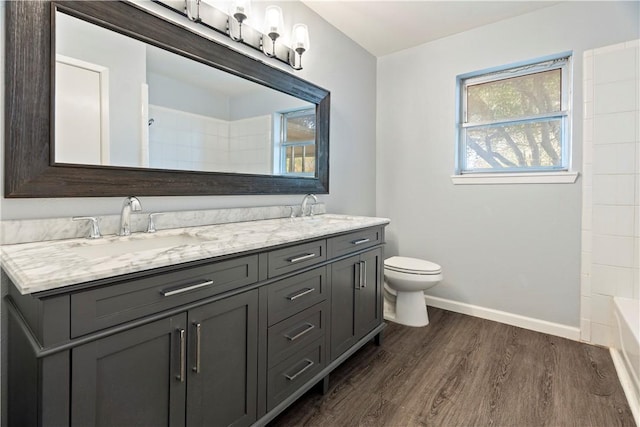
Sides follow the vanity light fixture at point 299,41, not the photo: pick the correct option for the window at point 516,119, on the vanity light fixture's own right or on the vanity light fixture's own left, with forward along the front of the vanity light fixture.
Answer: on the vanity light fixture's own left

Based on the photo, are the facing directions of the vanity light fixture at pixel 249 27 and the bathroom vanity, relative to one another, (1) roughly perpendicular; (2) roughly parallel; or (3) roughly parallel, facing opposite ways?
roughly parallel

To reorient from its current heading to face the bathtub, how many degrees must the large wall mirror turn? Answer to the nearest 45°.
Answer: approximately 45° to its left

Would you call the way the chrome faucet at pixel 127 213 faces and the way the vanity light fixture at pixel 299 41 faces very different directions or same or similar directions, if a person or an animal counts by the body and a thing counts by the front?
same or similar directions

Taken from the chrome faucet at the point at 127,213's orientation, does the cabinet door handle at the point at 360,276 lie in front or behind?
in front

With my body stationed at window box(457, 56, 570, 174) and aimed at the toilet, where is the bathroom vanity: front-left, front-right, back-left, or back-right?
front-left

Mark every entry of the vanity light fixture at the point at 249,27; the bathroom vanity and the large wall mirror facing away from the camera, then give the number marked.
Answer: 0

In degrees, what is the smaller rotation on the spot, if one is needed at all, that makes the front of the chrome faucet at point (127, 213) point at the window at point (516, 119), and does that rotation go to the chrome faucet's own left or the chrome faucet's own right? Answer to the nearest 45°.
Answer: approximately 45° to the chrome faucet's own left

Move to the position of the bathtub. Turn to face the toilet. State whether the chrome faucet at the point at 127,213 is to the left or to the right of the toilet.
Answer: left

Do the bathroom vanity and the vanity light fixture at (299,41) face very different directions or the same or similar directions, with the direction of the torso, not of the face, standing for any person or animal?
same or similar directions

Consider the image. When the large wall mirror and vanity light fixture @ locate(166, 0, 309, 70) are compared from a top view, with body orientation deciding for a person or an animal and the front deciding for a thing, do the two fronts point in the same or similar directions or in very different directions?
same or similar directions

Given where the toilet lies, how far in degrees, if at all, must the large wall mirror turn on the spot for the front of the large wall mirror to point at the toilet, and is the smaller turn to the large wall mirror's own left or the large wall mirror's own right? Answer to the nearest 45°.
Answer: approximately 45° to the large wall mirror's own left

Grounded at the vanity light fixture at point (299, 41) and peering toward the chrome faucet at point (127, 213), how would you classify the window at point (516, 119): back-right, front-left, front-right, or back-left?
back-left

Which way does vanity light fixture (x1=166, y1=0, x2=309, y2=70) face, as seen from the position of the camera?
facing the viewer and to the right of the viewer

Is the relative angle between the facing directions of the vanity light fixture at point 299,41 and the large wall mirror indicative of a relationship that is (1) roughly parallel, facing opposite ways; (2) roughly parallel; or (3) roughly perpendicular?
roughly parallel
